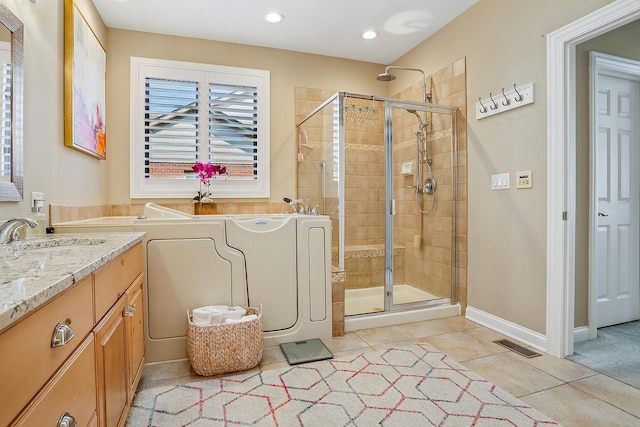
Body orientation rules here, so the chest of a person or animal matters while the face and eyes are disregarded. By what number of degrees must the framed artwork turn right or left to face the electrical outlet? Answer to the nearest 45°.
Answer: approximately 90° to its right

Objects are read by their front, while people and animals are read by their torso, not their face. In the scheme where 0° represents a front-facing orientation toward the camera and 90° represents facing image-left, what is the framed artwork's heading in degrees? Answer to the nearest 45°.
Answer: approximately 270°

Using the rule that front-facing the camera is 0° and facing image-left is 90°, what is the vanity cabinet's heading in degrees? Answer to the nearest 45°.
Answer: approximately 315°

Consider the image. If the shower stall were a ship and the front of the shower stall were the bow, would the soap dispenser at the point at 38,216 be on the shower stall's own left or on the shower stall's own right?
on the shower stall's own right

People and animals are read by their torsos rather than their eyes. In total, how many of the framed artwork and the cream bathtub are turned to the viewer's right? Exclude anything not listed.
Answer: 1

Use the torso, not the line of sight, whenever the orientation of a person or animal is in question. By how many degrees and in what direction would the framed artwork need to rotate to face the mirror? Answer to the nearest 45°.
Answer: approximately 90° to its right

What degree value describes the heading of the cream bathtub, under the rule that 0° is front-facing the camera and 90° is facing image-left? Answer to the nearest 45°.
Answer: approximately 0°

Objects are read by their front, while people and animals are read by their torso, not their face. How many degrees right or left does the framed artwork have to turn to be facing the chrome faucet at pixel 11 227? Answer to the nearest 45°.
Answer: approximately 90° to its right
